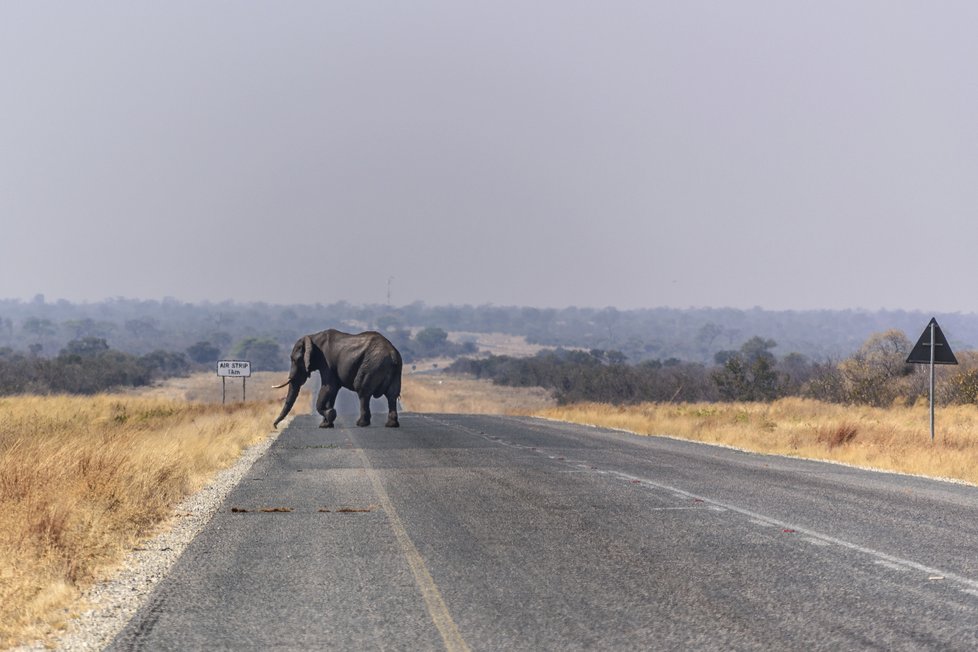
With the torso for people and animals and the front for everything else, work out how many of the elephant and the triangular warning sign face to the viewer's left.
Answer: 1

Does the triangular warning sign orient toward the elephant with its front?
no

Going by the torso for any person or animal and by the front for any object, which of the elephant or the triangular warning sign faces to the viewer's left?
the elephant

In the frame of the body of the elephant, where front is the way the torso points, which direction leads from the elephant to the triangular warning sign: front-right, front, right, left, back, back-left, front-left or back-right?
back-left

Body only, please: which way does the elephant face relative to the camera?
to the viewer's left
